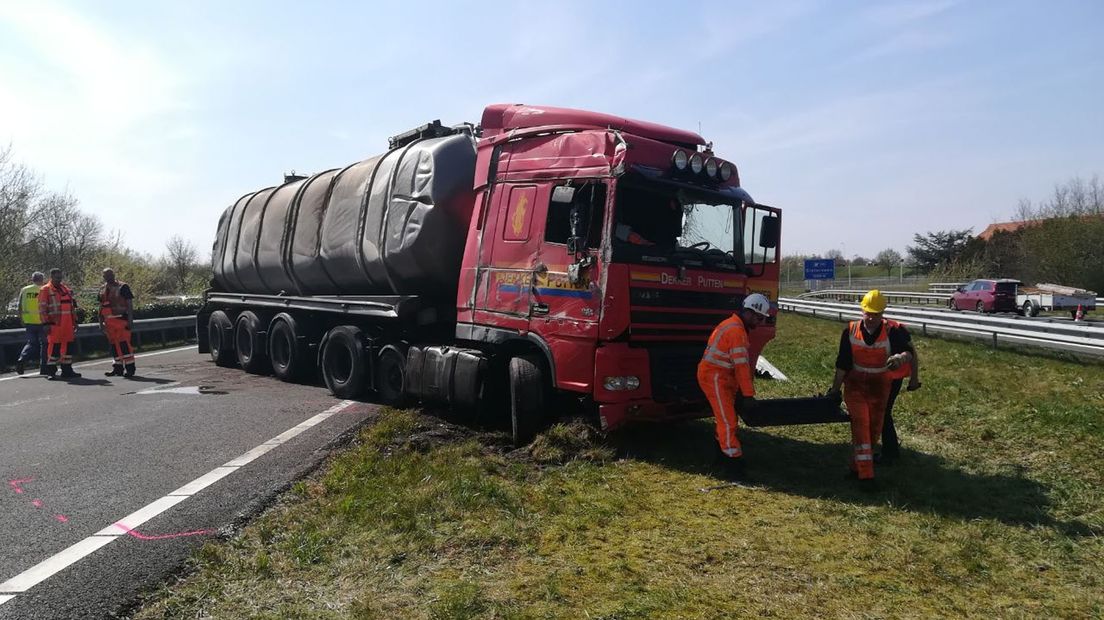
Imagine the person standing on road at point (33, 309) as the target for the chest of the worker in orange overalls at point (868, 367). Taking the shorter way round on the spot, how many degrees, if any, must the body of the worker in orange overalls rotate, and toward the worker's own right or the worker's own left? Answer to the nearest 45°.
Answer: approximately 90° to the worker's own right

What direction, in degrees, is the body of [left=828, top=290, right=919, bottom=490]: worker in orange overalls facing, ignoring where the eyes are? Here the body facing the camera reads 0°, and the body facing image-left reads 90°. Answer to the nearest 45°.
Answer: approximately 0°

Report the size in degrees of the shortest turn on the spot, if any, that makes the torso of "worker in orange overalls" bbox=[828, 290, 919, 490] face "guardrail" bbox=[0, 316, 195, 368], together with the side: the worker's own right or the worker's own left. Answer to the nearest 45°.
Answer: approximately 90° to the worker's own right

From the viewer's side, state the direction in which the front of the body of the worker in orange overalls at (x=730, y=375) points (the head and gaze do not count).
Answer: to the viewer's right

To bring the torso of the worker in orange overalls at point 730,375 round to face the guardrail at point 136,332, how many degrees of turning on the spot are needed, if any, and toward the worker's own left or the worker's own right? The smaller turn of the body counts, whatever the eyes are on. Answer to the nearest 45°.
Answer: approximately 135° to the worker's own left

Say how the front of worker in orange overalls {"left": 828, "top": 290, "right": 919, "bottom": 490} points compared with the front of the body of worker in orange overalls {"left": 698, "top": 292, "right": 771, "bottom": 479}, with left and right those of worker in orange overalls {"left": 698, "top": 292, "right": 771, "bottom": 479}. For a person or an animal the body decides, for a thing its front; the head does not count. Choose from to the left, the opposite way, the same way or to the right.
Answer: to the right

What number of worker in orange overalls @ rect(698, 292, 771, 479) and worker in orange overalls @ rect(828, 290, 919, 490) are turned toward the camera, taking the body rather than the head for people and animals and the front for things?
1

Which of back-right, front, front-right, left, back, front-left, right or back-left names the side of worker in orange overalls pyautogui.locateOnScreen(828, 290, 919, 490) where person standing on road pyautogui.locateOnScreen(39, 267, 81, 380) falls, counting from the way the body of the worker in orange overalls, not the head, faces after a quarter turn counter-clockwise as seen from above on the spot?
back

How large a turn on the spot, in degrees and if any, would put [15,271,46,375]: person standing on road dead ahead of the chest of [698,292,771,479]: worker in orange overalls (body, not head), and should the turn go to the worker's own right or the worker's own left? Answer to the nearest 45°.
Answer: approximately 180°

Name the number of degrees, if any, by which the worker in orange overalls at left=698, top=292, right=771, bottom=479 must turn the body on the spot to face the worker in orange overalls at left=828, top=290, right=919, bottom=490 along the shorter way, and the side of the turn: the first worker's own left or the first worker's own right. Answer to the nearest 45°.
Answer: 0° — they already face them
